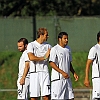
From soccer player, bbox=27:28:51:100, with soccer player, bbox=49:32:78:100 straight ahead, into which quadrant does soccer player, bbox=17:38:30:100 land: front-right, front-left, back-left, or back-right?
back-left

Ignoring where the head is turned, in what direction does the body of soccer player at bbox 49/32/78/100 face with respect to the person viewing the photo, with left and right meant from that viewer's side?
facing the viewer and to the right of the viewer

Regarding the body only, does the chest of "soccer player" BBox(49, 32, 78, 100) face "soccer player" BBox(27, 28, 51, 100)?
no
